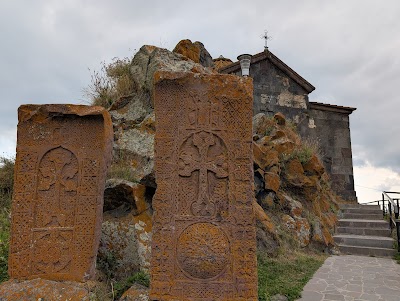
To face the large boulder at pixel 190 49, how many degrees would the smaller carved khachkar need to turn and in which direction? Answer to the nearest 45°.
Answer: approximately 135° to its left

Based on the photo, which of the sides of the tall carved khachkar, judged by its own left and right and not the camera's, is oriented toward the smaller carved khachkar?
right

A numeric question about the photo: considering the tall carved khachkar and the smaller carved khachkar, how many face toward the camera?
2

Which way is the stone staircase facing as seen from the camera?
toward the camera

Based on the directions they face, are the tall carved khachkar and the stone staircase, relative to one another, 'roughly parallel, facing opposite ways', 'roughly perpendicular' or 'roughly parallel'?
roughly parallel

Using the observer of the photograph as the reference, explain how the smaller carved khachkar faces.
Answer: facing the viewer

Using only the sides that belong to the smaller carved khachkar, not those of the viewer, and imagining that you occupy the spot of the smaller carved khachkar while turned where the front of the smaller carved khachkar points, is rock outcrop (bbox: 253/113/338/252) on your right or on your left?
on your left

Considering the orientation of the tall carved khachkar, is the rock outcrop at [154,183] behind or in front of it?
behind

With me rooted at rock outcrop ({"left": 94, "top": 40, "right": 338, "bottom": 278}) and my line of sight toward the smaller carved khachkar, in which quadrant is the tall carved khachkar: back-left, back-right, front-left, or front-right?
front-left

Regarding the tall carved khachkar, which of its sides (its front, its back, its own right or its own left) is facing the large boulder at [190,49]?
back

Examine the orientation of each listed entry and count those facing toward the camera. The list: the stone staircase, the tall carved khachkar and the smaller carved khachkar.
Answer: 3

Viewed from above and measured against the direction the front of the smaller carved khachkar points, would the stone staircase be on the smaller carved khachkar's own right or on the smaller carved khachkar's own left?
on the smaller carved khachkar's own left

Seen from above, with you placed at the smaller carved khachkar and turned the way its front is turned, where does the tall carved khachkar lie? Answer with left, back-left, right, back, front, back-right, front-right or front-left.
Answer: front-left

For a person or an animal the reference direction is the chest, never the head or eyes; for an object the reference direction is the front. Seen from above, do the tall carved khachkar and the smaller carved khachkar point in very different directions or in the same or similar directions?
same or similar directions

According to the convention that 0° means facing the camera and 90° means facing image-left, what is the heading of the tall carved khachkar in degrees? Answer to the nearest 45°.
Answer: approximately 0°

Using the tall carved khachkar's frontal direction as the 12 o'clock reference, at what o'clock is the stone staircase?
The stone staircase is roughly at 7 o'clock from the tall carved khachkar.
